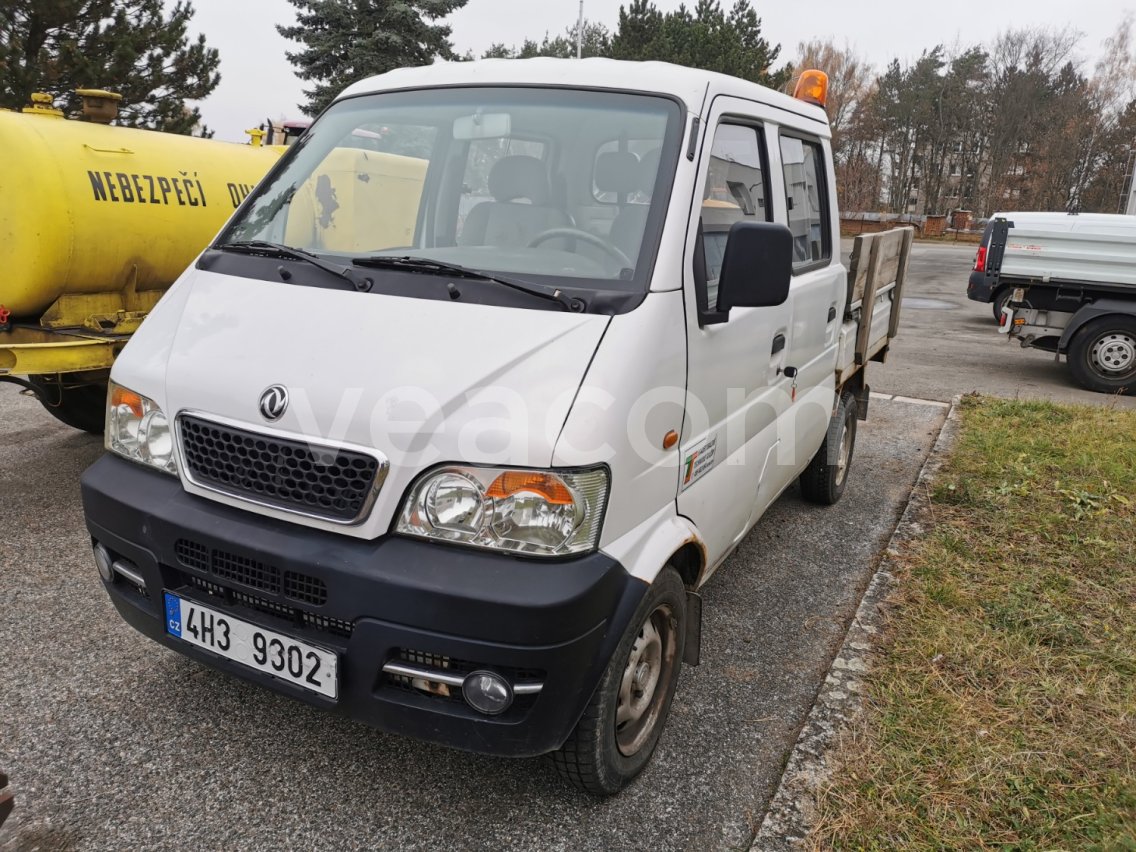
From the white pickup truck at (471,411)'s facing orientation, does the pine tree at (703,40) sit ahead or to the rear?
to the rear

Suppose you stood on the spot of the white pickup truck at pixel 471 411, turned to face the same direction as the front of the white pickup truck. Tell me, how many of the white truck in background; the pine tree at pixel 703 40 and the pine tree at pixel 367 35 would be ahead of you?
0

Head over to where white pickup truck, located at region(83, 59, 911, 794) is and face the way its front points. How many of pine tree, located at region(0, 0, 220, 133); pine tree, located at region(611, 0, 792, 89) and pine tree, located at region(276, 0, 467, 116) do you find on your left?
0

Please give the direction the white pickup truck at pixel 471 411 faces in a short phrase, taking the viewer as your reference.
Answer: facing the viewer and to the left of the viewer

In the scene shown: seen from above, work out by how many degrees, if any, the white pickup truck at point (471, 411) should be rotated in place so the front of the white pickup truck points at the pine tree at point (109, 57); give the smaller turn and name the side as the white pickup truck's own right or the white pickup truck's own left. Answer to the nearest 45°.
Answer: approximately 90° to the white pickup truck's own right

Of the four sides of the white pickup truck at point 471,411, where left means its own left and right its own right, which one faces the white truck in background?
back

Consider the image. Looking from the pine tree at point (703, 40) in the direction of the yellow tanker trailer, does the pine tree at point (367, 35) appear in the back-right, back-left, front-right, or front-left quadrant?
front-right

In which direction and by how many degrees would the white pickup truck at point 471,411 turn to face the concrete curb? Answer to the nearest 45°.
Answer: approximately 135° to its left

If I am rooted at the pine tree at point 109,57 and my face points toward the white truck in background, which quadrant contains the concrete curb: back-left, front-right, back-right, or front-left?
front-right

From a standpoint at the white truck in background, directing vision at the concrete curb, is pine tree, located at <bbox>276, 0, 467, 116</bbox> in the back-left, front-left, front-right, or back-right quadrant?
back-right

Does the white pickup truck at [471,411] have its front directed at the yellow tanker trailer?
no

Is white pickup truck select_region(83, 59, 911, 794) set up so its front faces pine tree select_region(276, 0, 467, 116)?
no
